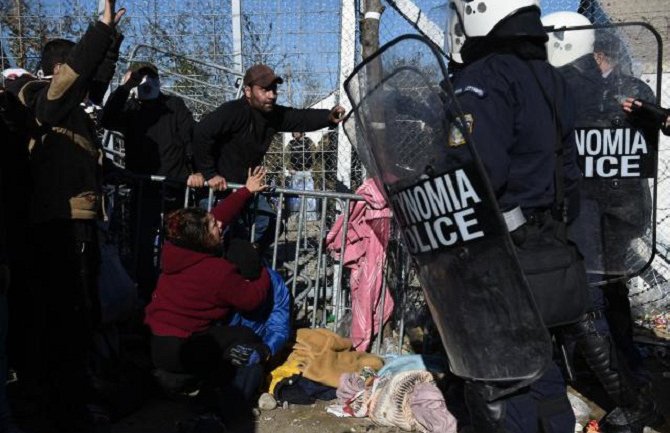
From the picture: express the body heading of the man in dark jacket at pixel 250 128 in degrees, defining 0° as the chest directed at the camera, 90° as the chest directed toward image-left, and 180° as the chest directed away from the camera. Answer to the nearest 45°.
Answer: approximately 315°

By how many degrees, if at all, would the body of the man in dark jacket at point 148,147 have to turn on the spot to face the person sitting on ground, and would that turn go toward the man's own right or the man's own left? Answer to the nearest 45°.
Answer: approximately 45° to the man's own left

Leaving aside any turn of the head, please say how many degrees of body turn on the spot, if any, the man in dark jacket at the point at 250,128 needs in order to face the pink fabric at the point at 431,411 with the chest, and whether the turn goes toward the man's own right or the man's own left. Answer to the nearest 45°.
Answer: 0° — they already face it

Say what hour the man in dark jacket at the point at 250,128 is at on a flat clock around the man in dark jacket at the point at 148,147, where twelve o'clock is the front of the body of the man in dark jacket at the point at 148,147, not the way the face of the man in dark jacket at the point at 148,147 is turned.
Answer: the man in dark jacket at the point at 250,128 is roughly at 10 o'clock from the man in dark jacket at the point at 148,147.

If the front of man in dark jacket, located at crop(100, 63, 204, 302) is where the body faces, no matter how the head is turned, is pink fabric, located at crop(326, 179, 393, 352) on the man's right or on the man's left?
on the man's left
